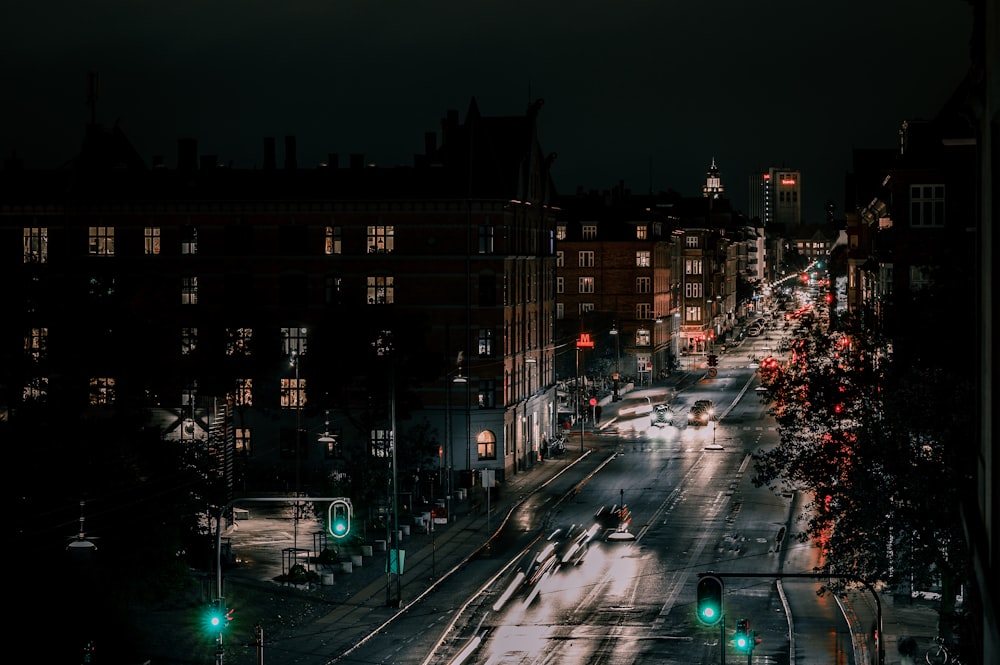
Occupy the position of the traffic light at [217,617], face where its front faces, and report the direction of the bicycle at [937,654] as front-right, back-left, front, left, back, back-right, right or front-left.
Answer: left

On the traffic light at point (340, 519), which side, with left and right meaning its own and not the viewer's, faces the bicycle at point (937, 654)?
left

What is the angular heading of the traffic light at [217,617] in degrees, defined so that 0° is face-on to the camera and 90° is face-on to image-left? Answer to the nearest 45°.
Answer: approximately 0°

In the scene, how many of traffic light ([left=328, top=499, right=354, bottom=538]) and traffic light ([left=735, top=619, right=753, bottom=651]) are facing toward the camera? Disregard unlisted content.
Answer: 2

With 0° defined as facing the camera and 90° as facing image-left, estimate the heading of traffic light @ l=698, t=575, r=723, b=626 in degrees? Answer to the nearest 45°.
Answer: approximately 0°

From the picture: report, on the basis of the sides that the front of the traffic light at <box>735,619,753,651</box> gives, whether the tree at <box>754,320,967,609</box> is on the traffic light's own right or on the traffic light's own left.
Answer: on the traffic light's own left

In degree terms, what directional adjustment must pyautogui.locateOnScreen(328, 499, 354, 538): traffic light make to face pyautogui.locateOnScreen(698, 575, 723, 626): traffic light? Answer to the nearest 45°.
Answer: approximately 45° to its left

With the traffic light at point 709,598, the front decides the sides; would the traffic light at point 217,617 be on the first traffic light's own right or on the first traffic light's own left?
on the first traffic light's own right

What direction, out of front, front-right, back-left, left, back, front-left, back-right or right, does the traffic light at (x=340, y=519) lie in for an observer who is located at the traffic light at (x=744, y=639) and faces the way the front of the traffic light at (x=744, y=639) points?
right
